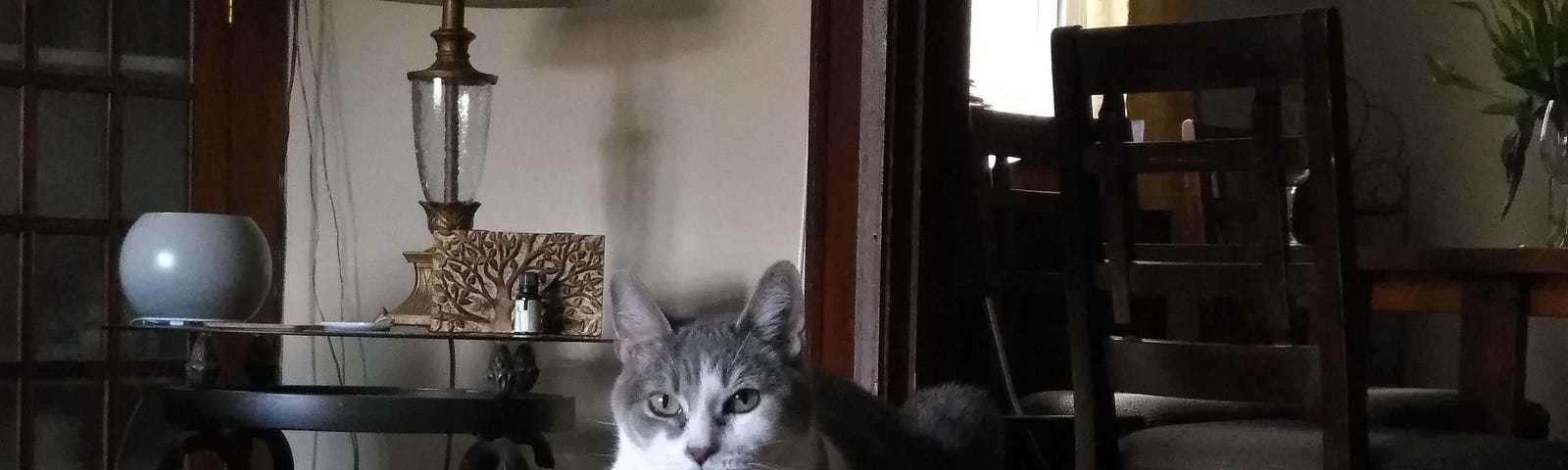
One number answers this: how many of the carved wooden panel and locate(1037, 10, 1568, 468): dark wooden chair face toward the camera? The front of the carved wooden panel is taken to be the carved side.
1

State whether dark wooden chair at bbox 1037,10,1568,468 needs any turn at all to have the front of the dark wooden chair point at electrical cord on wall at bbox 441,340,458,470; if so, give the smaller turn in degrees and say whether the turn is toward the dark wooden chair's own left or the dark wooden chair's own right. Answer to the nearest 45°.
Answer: approximately 135° to the dark wooden chair's own left

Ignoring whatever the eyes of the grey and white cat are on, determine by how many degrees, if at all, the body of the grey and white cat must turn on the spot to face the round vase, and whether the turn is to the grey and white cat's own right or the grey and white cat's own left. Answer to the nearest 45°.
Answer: approximately 45° to the grey and white cat's own right

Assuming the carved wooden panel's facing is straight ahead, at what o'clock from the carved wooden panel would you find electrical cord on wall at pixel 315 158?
The electrical cord on wall is roughly at 5 o'clock from the carved wooden panel.

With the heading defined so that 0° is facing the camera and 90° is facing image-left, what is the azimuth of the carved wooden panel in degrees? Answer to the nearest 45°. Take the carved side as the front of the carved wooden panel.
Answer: approximately 0°

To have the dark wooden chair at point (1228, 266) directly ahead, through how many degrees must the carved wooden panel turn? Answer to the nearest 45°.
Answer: approximately 45° to its left

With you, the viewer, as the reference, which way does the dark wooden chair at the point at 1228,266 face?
facing away from the viewer and to the right of the viewer

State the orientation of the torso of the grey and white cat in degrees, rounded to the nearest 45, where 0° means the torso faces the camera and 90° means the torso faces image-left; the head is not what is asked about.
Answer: approximately 45°

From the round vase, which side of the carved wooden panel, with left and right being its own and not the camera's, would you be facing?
right

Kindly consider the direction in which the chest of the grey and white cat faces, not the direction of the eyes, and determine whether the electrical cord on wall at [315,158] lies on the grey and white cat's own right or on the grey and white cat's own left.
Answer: on the grey and white cat's own right
